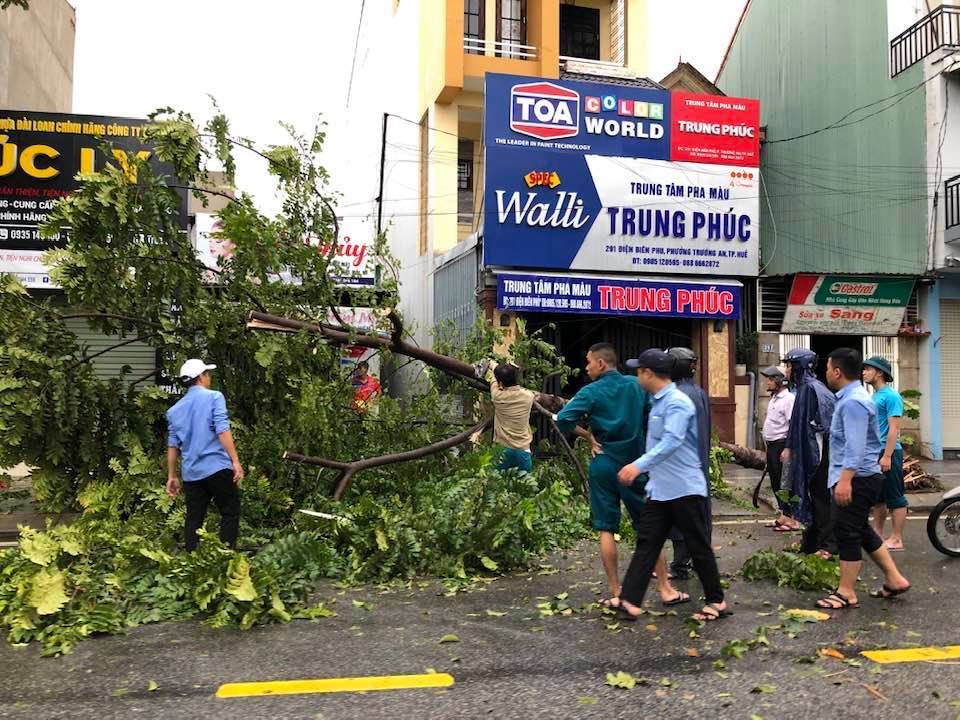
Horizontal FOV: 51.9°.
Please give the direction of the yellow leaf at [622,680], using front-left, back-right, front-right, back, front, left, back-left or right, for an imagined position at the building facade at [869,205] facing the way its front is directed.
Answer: front

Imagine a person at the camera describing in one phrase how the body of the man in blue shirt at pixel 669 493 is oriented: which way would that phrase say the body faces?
to the viewer's left

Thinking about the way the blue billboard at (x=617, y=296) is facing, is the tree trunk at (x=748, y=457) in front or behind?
in front

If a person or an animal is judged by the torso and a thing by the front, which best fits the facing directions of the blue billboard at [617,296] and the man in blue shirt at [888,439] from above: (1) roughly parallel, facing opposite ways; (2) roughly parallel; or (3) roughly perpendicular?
roughly perpendicular

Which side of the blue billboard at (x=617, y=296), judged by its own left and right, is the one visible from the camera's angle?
front

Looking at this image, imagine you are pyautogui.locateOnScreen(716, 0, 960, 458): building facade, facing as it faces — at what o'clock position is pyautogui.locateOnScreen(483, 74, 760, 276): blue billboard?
The blue billboard is roughly at 2 o'clock from the building facade.

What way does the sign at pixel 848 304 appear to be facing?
toward the camera

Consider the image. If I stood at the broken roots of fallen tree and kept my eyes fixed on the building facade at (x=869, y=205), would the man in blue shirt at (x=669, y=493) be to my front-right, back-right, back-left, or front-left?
back-left

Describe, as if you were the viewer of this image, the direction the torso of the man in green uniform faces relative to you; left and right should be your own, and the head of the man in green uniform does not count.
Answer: facing away from the viewer and to the left of the viewer

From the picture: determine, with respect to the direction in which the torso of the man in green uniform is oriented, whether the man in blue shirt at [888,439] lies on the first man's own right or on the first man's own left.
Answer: on the first man's own right

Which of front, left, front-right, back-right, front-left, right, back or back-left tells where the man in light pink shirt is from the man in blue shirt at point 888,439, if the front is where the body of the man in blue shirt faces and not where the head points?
front-right

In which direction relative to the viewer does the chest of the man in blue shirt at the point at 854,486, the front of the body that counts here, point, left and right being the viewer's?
facing to the left of the viewer

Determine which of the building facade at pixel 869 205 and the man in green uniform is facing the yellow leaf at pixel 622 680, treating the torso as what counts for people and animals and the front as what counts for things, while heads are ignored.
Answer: the building facade

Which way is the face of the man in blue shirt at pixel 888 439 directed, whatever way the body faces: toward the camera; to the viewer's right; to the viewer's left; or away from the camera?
to the viewer's left
